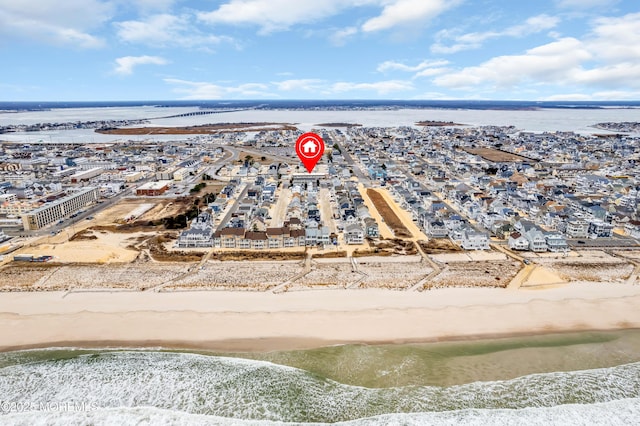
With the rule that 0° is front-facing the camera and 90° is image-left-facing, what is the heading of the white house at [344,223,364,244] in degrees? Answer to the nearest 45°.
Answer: approximately 0°

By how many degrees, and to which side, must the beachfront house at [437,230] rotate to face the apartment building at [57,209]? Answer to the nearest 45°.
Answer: approximately 90° to its right

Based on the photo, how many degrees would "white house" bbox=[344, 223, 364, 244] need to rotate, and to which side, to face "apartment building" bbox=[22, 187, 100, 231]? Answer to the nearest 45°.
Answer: approximately 90° to its right

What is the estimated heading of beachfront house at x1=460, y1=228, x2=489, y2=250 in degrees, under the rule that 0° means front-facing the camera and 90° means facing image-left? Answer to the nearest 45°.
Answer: approximately 0°
